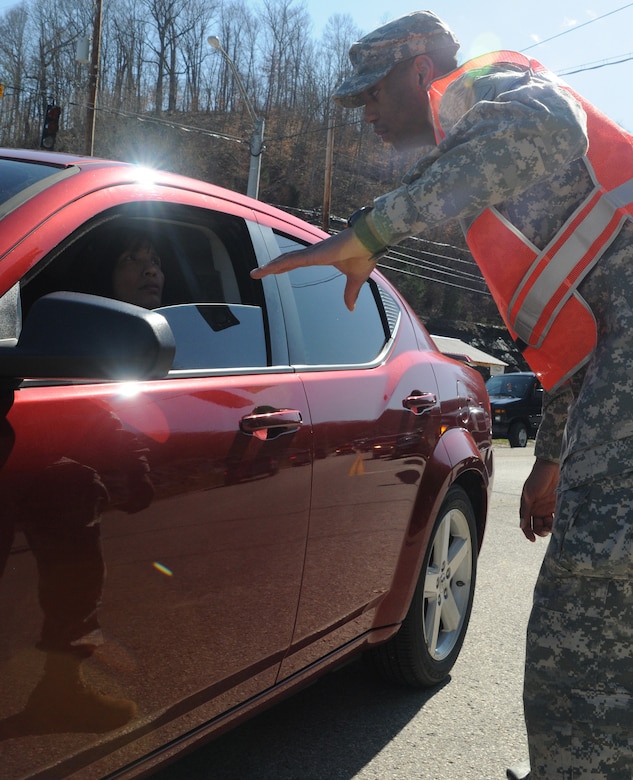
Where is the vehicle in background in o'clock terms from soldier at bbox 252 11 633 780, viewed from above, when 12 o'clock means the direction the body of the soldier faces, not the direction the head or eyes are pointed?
The vehicle in background is roughly at 3 o'clock from the soldier.

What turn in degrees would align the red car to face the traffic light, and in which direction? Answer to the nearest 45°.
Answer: approximately 135° to its right

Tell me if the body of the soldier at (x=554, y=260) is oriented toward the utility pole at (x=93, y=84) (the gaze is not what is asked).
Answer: no

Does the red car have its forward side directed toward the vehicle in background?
no

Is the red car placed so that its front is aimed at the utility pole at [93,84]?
no

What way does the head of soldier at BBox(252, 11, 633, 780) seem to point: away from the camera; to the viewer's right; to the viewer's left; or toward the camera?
to the viewer's left

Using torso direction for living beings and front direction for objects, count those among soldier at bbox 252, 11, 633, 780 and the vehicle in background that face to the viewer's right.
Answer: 0

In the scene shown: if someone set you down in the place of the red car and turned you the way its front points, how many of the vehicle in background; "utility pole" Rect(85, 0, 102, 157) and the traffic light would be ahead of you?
0

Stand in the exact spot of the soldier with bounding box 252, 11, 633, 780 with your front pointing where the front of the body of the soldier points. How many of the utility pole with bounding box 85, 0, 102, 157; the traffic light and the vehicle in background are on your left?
0

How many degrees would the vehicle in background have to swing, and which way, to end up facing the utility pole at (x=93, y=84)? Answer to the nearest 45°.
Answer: approximately 45° to its right

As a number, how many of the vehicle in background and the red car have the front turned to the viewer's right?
0

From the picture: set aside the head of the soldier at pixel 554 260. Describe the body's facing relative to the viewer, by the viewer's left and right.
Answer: facing to the left of the viewer
